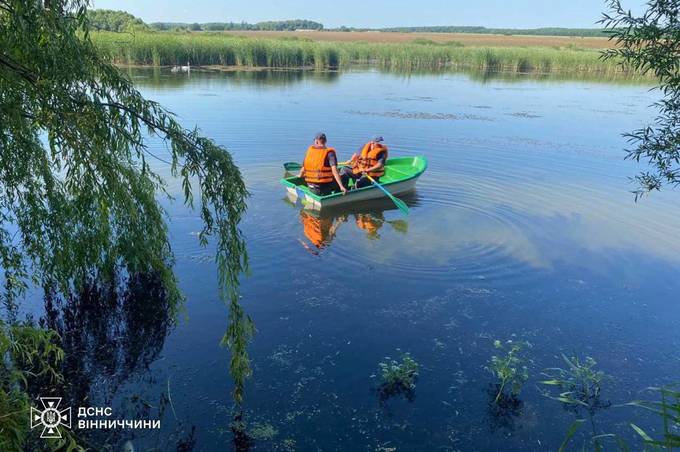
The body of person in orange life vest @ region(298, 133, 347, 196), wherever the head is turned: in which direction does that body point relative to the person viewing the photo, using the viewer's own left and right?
facing away from the viewer and to the right of the viewer

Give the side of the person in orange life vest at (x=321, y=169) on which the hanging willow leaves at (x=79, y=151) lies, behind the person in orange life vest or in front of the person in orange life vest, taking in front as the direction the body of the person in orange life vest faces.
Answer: behind

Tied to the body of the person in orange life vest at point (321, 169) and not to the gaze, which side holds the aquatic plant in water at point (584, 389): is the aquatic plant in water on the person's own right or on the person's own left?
on the person's own right

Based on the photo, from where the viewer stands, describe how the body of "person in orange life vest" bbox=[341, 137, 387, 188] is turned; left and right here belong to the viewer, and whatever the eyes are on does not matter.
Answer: facing the viewer and to the left of the viewer

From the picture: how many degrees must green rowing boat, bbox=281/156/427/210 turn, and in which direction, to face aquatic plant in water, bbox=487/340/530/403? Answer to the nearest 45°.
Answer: approximately 135° to its right

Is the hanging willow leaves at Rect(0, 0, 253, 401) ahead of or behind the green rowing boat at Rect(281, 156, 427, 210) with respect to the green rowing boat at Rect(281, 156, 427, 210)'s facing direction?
behind

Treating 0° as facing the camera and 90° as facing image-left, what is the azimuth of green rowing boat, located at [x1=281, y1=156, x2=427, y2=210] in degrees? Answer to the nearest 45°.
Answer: approximately 225°

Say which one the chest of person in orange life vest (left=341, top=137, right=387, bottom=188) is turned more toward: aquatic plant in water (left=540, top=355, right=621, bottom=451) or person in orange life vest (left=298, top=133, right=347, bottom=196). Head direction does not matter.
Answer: the person in orange life vest

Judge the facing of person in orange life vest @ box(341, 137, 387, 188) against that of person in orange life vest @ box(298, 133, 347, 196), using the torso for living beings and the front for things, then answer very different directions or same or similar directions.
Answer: very different directions
